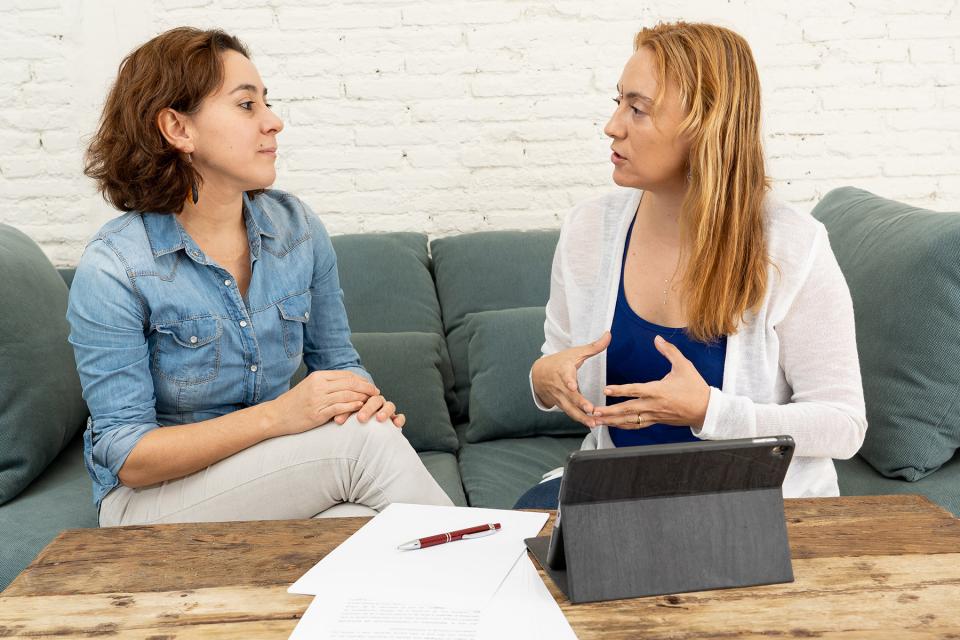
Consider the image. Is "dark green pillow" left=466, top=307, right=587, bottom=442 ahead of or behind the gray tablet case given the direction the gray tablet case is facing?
ahead

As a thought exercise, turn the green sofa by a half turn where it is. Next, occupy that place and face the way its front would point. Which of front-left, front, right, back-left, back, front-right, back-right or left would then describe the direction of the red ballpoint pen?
back

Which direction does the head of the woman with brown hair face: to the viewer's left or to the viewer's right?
to the viewer's right

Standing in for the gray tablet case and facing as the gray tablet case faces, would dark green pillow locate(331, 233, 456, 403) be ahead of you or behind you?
ahead

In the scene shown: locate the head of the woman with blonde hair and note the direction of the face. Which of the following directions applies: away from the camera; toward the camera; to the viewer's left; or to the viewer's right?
to the viewer's left

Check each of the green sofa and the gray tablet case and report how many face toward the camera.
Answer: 1

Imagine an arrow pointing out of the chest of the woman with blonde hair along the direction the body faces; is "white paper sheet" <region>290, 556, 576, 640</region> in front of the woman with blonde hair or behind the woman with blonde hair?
in front

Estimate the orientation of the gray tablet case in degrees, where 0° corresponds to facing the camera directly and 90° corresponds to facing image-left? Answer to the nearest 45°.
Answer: approximately 135°

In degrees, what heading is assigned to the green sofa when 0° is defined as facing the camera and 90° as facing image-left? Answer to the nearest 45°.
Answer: approximately 0°
